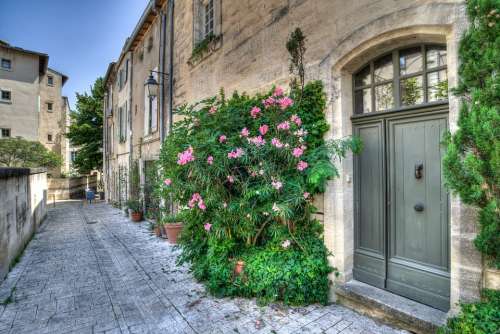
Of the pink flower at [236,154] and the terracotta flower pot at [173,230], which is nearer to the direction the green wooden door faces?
the pink flower

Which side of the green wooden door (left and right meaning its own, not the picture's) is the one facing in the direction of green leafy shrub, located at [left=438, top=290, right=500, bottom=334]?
left

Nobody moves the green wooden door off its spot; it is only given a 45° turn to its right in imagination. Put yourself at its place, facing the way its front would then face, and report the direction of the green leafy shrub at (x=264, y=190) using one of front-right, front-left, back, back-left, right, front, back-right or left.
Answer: front

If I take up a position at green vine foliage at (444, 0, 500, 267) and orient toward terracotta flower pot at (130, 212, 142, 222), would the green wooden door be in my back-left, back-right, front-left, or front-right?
front-right

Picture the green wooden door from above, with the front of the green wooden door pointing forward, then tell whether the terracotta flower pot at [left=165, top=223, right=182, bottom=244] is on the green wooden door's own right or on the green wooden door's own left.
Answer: on the green wooden door's own right

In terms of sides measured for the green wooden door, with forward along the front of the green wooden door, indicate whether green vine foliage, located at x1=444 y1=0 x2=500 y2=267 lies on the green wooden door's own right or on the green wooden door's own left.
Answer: on the green wooden door's own left

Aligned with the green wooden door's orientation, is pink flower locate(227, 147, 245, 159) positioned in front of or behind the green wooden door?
in front

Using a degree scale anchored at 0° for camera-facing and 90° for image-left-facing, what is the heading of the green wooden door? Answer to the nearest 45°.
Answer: approximately 45°

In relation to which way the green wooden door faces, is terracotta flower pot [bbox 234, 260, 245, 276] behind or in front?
in front
